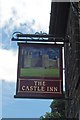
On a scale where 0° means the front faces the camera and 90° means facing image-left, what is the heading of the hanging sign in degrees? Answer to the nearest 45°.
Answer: approximately 0°
